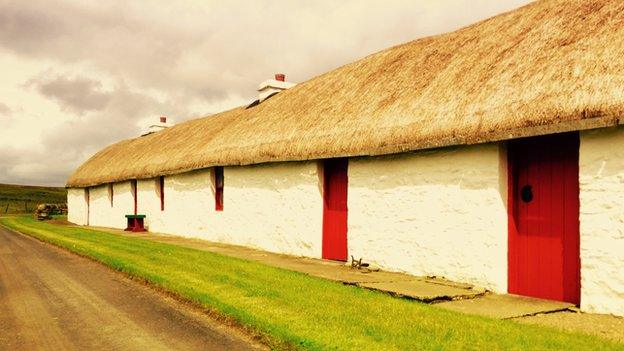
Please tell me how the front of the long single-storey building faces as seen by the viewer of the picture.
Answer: facing the viewer and to the left of the viewer

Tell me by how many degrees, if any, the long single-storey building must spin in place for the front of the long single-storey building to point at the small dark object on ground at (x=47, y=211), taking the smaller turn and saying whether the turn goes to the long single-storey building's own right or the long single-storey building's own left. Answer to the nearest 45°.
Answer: approximately 90° to the long single-storey building's own right
